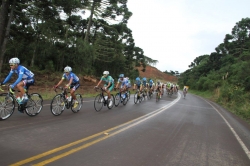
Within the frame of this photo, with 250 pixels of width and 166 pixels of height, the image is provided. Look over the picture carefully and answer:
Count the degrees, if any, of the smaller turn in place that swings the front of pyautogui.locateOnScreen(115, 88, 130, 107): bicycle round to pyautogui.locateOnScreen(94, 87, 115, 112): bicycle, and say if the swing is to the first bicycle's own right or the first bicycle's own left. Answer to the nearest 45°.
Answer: approximately 45° to the first bicycle's own left

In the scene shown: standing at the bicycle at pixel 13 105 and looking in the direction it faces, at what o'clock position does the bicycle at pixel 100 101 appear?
the bicycle at pixel 100 101 is roughly at 5 o'clock from the bicycle at pixel 13 105.

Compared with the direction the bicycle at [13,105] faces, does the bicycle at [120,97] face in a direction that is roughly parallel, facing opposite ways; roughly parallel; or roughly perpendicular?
roughly parallel

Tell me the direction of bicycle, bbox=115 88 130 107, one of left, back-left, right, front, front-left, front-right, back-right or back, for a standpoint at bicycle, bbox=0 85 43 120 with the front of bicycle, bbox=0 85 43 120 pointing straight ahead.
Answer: back-right

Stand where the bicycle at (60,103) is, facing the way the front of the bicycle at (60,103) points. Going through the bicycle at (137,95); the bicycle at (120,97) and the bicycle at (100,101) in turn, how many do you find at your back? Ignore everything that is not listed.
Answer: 3

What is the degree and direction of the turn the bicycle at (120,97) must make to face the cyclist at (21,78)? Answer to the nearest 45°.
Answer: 0° — it already faces them

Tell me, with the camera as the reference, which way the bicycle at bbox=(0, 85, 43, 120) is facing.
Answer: facing to the left of the viewer

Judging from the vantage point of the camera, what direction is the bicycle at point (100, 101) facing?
facing the viewer and to the left of the viewer

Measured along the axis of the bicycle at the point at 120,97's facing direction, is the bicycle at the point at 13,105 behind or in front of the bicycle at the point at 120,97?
in front

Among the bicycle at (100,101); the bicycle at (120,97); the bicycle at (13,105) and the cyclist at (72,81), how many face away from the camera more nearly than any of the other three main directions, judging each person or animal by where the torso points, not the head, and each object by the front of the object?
0

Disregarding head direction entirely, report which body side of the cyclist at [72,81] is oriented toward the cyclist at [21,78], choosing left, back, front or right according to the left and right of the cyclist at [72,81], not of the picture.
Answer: front

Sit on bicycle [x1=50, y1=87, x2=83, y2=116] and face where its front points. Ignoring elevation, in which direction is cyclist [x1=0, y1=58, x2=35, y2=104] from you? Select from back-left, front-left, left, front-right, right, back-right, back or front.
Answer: front

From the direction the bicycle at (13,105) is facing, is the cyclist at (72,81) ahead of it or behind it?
behind

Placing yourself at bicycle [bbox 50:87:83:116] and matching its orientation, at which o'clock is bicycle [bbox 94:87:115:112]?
bicycle [bbox 94:87:115:112] is roughly at 6 o'clock from bicycle [bbox 50:87:83:116].

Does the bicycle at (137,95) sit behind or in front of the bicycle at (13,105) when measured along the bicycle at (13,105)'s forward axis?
behind

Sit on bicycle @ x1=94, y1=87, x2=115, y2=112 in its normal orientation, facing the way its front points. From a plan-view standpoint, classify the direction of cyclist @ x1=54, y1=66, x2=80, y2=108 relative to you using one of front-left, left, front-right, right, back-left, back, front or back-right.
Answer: front

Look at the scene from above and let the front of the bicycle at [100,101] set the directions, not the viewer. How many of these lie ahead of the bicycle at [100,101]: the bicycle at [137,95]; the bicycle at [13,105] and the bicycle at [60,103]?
2
